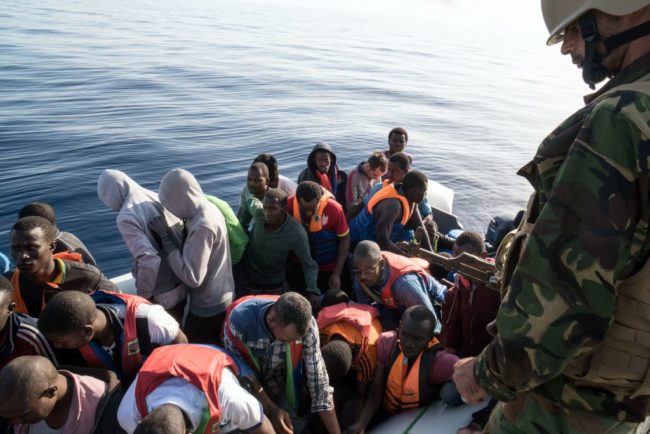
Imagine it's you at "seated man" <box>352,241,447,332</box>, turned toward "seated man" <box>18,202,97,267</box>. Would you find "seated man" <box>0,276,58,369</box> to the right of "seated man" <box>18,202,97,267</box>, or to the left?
left

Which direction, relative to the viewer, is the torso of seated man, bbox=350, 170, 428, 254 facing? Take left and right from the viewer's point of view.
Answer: facing to the right of the viewer

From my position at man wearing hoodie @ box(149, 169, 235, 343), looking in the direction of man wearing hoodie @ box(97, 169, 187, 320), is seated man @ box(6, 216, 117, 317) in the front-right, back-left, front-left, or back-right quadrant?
front-left

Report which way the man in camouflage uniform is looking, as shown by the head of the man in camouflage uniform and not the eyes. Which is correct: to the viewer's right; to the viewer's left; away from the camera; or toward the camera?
to the viewer's left

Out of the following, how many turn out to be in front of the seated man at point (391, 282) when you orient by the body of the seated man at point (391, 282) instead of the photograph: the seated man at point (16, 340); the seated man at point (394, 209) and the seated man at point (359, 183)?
1

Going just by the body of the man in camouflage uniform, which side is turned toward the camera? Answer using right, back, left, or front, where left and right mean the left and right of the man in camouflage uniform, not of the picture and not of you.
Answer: left

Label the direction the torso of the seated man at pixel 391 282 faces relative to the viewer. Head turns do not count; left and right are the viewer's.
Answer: facing the viewer and to the left of the viewer

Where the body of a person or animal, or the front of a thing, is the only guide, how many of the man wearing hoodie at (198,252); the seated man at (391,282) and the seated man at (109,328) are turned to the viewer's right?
0
